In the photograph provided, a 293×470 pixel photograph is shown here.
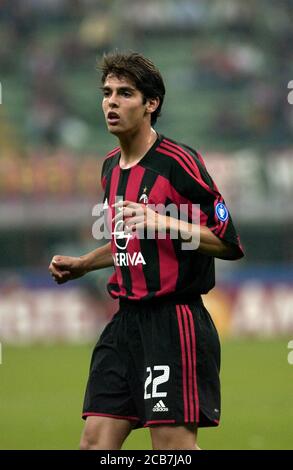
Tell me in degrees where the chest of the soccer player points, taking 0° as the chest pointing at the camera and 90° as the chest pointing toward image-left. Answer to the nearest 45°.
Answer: approximately 45°
